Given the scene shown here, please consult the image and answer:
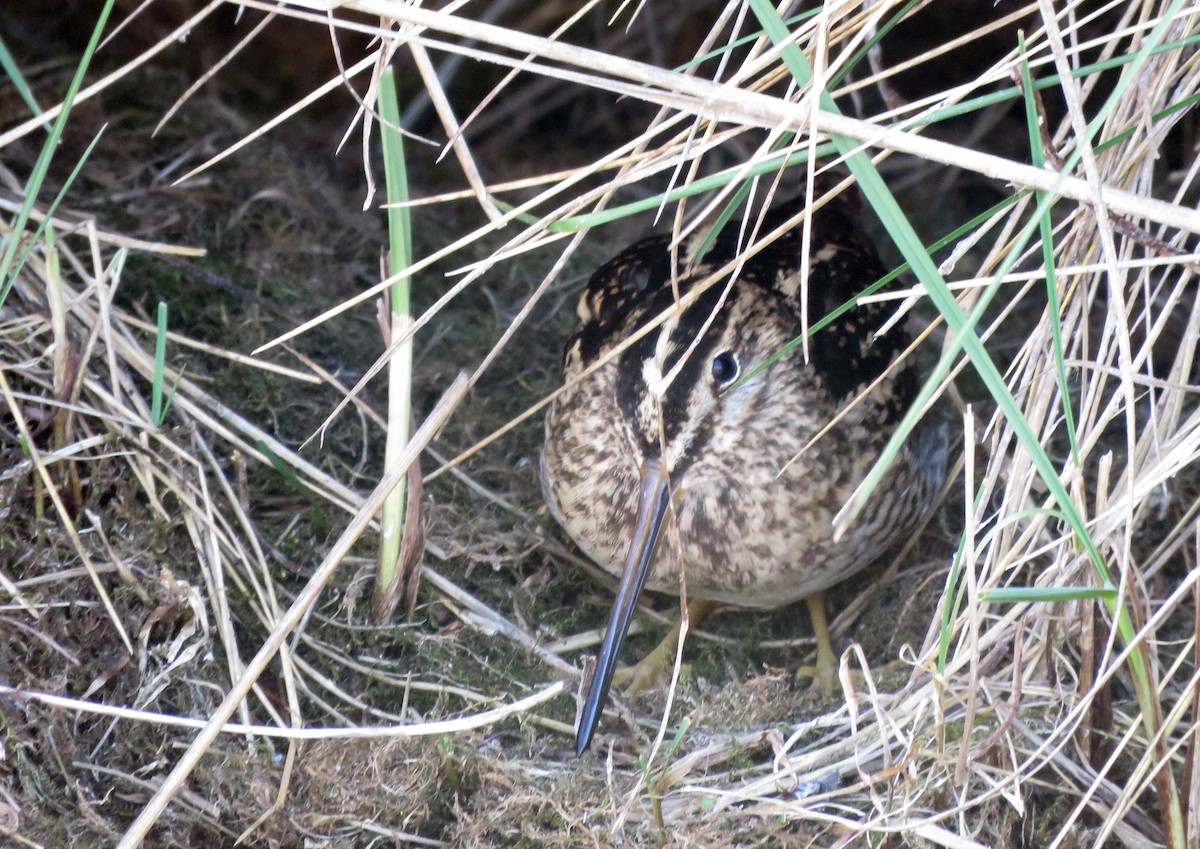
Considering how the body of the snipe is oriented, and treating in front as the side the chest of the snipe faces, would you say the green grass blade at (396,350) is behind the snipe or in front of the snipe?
in front

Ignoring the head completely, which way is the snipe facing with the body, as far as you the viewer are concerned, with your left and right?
facing the viewer and to the left of the viewer
